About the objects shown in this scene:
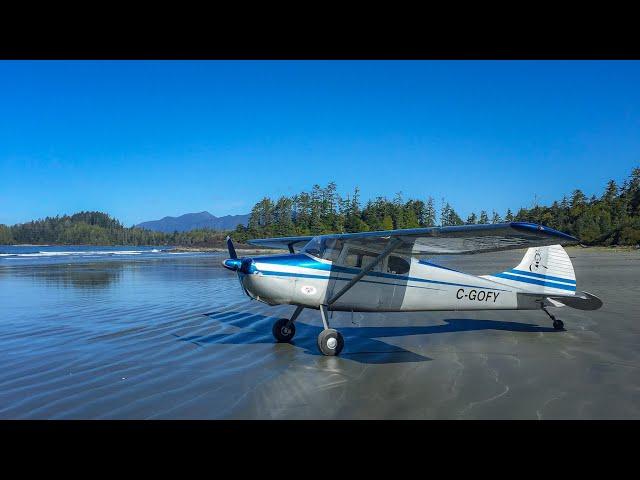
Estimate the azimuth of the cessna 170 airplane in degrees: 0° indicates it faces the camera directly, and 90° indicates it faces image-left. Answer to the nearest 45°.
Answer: approximately 45°
